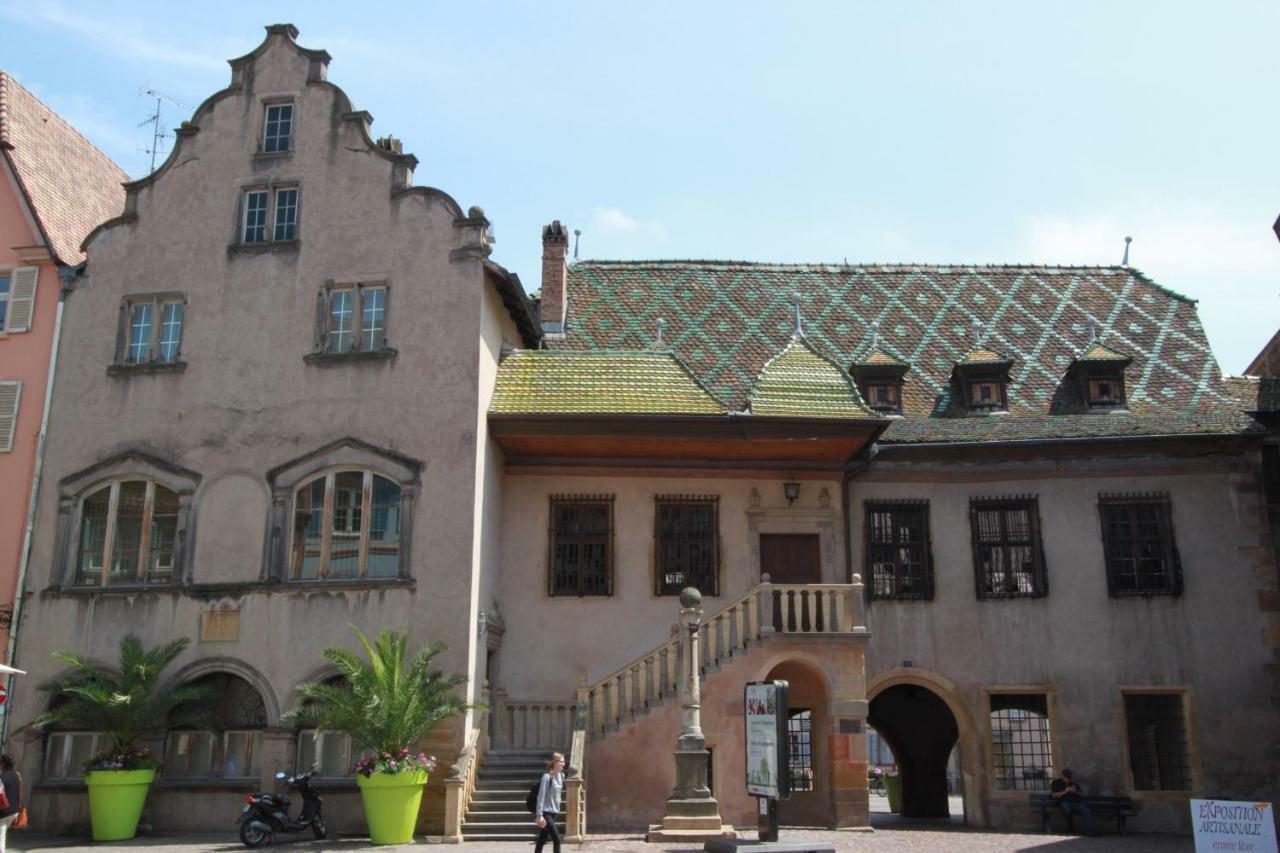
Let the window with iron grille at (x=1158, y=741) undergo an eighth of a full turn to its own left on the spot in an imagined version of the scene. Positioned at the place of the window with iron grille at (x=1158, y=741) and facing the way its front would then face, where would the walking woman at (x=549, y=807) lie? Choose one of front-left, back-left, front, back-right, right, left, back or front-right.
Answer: right

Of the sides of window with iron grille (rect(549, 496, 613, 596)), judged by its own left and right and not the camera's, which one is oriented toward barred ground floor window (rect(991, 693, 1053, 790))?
left

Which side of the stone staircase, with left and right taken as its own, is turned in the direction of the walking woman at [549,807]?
front

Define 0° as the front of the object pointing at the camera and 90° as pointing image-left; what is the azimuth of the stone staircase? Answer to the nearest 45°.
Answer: approximately 0°

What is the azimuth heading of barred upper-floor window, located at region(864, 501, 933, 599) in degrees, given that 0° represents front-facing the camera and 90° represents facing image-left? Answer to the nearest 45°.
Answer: approximately 0°

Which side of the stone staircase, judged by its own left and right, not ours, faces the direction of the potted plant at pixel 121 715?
right

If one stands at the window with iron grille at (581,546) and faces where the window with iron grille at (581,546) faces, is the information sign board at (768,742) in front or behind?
in front

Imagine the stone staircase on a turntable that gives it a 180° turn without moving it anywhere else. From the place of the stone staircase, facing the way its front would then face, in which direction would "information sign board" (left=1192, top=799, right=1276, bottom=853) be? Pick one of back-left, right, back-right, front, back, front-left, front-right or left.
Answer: back-right

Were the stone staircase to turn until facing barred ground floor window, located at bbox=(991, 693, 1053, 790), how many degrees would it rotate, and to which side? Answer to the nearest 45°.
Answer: approximately 90° to its left

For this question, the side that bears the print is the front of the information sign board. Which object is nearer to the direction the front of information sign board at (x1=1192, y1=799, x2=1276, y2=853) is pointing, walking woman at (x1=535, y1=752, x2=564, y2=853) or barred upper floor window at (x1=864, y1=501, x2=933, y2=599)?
the walking woman

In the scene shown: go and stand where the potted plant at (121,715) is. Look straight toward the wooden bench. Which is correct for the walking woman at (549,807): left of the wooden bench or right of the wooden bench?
right

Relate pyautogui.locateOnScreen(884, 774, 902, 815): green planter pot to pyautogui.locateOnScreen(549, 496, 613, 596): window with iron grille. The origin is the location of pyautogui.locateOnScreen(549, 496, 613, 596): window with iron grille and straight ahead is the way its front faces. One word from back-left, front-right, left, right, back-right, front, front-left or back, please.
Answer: back-left
